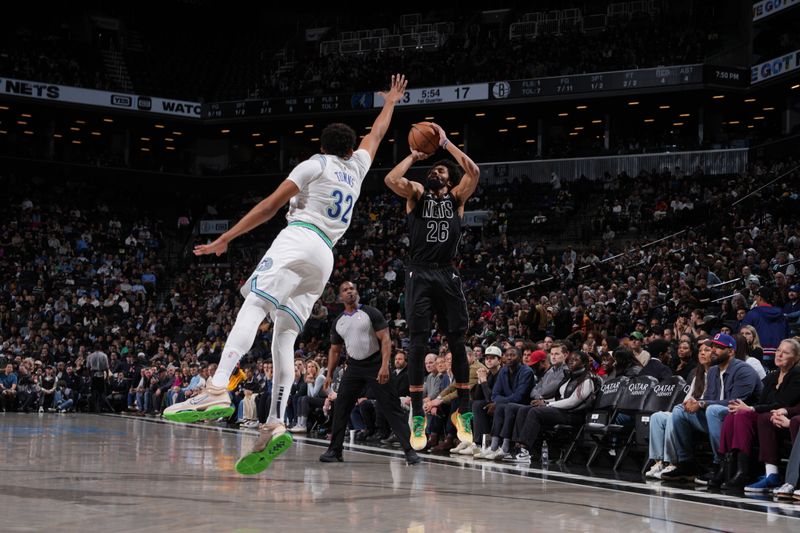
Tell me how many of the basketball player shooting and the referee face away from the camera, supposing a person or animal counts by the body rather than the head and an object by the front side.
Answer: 0

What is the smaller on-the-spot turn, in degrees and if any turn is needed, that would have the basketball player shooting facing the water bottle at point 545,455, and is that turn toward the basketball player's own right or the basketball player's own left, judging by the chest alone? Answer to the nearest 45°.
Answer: approximately 135° to the basketball player's own left

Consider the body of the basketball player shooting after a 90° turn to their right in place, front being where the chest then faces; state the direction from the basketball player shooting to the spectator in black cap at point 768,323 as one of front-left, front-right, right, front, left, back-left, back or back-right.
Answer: back-right

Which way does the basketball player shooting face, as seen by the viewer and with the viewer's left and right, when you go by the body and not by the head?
facing the viewer

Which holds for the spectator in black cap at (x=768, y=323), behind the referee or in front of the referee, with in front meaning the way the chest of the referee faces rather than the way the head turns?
behind

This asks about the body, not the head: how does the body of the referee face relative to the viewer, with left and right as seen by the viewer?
facing the viewer and to the left of the viewer
